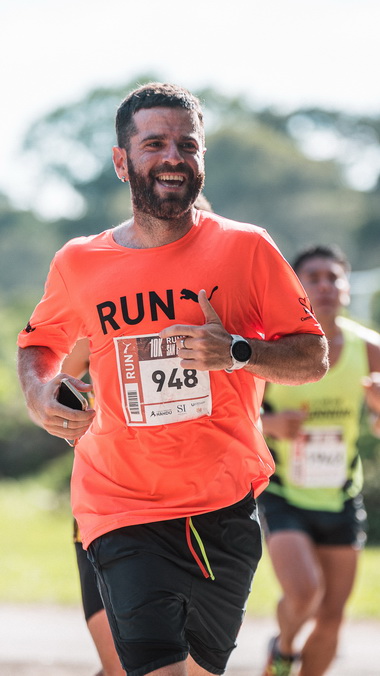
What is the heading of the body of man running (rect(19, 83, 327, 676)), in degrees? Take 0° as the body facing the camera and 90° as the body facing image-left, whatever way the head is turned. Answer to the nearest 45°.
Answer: approximately 0°

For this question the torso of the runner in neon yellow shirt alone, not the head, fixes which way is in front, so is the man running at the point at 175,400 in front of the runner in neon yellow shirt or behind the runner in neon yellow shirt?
in front

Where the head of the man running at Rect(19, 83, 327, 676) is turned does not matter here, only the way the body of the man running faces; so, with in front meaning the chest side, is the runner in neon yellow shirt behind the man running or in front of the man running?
behind

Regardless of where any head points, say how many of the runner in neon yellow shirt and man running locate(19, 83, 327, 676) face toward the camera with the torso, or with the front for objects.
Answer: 2

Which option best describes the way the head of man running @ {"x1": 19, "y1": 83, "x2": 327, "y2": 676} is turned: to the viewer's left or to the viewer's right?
to the viewer's right

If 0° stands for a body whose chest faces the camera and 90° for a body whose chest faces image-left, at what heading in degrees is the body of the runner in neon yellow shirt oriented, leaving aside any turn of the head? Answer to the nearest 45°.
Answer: approximately 0°
